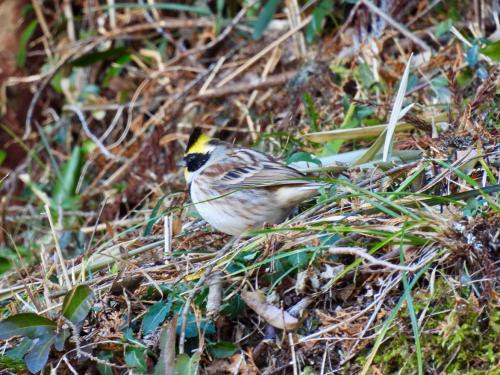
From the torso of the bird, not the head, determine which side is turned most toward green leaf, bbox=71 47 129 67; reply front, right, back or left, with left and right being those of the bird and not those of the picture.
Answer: right

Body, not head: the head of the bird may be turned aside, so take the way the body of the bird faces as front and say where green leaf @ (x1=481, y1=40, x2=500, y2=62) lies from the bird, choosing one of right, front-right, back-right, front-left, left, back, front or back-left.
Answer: back

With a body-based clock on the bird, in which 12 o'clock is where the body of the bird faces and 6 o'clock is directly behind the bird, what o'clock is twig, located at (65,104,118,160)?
The twig is roughly at 2 o'clock from the bird.

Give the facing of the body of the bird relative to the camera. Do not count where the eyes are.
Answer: to the viewer's left

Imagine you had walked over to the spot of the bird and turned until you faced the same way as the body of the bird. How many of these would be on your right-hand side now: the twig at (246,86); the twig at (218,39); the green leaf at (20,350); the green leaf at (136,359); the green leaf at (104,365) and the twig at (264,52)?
3

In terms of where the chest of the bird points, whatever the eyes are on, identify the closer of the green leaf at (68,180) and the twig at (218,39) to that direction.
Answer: the green leaf

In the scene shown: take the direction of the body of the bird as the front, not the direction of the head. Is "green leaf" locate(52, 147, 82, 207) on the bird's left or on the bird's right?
on the bird's right

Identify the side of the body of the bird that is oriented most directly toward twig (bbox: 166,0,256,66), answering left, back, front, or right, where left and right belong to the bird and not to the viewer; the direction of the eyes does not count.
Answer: right

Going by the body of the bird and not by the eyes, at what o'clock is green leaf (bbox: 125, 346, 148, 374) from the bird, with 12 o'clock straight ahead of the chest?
The green leaf is roughly at 10 o'clock from the bird.

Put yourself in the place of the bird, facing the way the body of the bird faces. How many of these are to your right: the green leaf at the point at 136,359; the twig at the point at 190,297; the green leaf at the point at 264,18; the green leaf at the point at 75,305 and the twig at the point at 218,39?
2

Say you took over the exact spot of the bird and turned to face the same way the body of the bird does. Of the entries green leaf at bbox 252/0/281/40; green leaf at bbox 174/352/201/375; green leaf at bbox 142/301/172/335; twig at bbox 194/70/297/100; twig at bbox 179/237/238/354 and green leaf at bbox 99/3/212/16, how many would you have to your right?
3

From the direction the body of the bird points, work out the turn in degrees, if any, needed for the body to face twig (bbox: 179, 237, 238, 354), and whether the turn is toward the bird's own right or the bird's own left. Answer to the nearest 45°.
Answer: approximately 90° to the bird's own left

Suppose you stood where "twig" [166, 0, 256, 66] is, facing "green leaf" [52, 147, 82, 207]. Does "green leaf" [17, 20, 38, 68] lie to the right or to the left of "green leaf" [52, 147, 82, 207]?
right

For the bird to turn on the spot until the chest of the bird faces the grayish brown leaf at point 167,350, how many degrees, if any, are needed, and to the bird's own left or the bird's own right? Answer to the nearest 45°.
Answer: approximately 90° to the bird's own left
